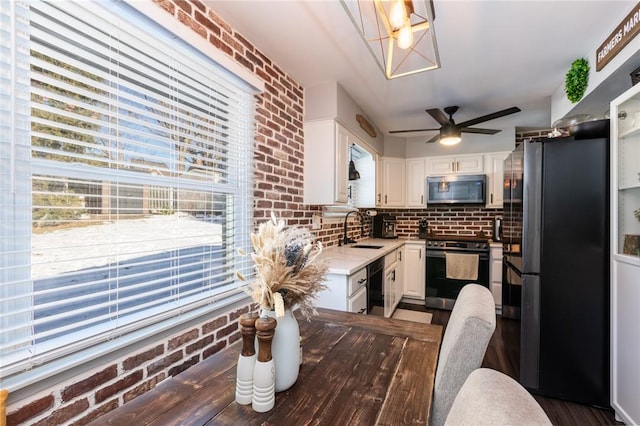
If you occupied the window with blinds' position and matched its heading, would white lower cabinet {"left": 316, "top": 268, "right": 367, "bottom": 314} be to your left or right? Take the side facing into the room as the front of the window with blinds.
on your left

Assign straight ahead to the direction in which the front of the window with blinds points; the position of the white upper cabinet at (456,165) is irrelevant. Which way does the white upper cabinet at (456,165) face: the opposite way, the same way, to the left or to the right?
to the right

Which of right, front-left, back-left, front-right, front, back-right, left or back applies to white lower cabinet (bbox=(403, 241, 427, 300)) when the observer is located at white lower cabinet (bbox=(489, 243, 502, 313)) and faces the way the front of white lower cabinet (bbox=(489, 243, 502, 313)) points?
right

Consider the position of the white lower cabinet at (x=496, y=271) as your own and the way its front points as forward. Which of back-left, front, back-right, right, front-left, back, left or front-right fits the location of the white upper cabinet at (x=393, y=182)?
right

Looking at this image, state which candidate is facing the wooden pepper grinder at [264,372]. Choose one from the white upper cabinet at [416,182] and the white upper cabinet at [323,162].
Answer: the white upper cabinet at [416,182]

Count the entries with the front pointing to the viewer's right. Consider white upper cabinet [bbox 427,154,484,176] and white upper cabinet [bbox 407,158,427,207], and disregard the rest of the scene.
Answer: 0

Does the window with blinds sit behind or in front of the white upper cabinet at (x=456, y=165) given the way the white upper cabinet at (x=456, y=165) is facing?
in front

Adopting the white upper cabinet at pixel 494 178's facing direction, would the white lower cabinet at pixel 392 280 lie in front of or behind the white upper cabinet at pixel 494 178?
in front

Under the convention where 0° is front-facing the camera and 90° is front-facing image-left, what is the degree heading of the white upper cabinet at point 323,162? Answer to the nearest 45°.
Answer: approximately 270°

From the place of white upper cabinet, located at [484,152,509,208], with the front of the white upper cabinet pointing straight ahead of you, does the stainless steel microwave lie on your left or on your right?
on your right

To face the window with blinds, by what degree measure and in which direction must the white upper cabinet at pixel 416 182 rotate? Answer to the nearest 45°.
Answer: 0° — it already faces it

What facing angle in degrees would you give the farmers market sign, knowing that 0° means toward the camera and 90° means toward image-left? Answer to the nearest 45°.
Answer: approximately 45°
